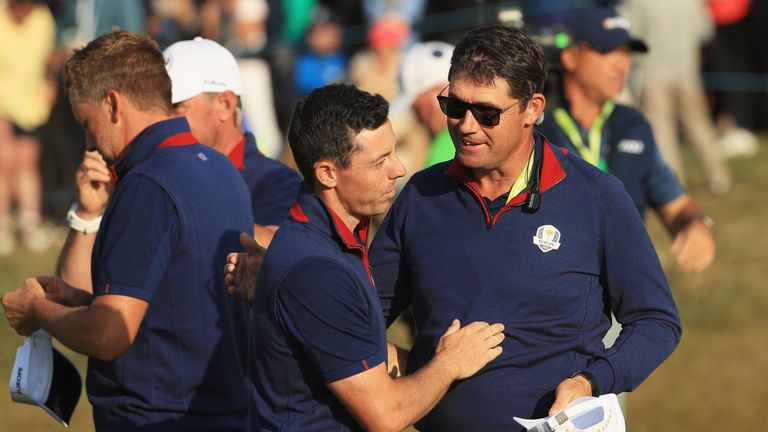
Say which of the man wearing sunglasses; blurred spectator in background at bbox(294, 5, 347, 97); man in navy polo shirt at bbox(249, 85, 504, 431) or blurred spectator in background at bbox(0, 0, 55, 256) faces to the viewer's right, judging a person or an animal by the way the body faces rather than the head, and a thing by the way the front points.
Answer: the man in navy polo shirt

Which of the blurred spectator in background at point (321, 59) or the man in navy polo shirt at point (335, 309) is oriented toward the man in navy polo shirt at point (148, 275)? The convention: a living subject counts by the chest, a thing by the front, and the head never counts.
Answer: the blurred spectator in background

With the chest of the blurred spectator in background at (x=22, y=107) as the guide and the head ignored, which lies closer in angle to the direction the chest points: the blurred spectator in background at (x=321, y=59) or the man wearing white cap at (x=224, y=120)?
the man wearing white cap

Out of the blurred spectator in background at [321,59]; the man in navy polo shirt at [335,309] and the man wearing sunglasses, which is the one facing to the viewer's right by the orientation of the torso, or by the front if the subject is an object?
the man in navy polo shirt

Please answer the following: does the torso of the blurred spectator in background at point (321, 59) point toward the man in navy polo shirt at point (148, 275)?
yes

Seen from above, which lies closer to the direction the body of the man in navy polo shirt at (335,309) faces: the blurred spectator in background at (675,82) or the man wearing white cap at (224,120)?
the blurred spectator in background

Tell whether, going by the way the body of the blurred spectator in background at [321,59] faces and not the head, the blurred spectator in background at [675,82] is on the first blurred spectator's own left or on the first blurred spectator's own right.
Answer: on the first blurred spectator's own left

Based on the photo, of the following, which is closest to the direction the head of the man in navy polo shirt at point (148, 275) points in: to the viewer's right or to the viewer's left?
to the viewer's left

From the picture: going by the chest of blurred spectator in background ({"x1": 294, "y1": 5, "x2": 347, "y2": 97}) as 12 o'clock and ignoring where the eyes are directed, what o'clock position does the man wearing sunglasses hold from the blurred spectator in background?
The man wearing sunglasses is roughly at 12 o'clock from the blurred spectator in background.

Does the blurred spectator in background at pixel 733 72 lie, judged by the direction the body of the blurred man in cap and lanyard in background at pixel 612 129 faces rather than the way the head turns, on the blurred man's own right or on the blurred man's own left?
on the blurred man's own left
